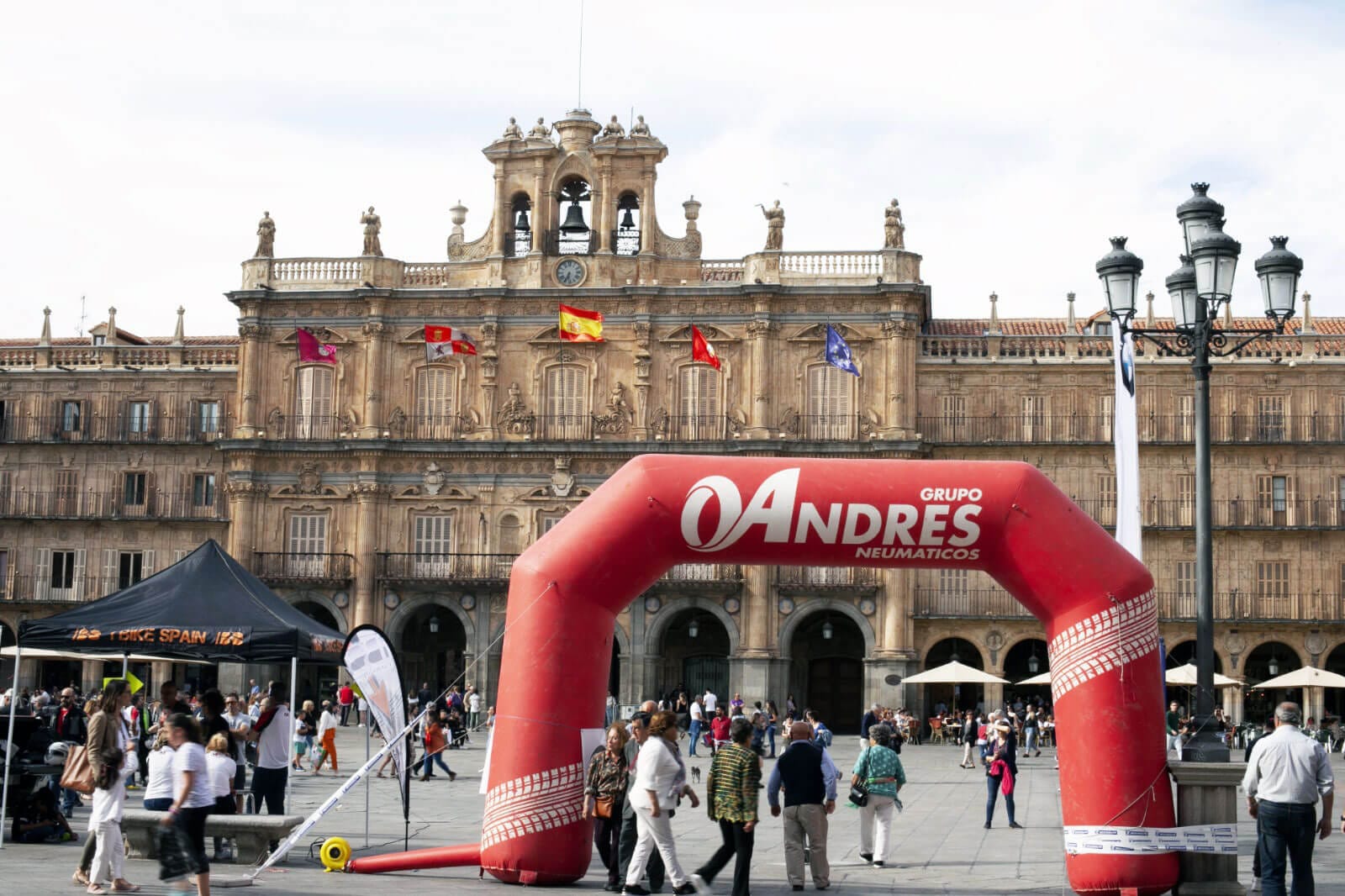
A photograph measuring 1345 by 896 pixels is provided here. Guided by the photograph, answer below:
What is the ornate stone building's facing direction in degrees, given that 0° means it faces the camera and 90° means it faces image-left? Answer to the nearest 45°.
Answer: approximately 0°

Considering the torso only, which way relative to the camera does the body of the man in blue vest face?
away from the camera

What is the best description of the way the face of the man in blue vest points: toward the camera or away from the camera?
away from the camera

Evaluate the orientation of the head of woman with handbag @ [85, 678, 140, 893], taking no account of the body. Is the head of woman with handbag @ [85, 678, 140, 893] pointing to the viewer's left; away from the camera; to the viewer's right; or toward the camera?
to the viewer's right

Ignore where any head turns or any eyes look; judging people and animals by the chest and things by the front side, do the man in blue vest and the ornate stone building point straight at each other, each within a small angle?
yes

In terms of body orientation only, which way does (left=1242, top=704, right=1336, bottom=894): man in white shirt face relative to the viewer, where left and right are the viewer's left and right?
facing away from the viewer

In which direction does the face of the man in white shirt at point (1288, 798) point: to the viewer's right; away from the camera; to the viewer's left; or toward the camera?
away from the camera
